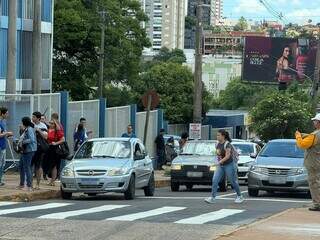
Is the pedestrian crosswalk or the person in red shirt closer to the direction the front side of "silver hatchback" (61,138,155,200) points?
the pedestrian crosswalk

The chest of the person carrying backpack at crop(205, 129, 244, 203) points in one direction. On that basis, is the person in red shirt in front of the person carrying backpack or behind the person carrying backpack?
in front

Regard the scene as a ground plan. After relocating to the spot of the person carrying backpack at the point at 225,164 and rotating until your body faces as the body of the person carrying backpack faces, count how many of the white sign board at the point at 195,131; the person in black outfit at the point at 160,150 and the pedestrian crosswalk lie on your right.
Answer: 2

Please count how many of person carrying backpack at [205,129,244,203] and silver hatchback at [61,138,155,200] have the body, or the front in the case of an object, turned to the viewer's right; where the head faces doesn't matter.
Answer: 0

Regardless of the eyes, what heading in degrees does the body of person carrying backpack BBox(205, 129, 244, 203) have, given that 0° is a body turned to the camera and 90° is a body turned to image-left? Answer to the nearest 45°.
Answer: approximately 90°

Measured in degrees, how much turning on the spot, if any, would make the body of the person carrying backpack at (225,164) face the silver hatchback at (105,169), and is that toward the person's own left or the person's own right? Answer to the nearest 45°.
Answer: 0° — they already face it

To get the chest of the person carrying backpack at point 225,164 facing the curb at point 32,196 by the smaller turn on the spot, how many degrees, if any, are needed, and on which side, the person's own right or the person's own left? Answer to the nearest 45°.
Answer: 0° — they already face it

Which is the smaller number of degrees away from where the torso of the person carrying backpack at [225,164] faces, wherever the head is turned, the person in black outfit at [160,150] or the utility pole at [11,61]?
the utility pole

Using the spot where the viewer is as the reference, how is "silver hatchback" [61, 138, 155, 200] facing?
facing the viewer and to the left of the viewer

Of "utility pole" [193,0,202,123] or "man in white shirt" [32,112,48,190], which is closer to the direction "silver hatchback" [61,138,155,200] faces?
the man in white shirt

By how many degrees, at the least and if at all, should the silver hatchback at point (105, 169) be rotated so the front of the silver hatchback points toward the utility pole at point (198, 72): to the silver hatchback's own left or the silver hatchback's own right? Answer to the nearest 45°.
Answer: approximately 135° to the silver hatchback's own right

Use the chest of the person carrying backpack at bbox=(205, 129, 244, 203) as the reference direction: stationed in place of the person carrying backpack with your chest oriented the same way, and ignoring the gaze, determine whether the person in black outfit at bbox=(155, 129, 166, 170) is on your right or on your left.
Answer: on your right

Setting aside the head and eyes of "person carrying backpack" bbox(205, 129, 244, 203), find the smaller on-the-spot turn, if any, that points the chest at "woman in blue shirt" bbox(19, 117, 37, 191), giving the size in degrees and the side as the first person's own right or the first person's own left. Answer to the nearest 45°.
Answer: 0° — they already face them

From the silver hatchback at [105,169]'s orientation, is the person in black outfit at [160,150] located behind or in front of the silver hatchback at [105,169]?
behind
